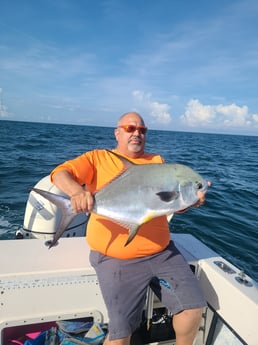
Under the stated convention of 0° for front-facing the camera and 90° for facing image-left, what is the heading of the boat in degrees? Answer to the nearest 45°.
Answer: approximately 0°

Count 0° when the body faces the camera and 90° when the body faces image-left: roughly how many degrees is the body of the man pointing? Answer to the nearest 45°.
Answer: approximately 0°
